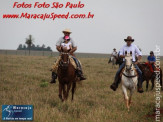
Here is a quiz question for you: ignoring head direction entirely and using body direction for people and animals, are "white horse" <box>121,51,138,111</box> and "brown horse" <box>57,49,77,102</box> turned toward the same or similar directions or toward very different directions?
same or similar directions

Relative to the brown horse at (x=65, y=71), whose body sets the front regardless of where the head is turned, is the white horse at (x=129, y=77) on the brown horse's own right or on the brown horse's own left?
on the brown horse's own left

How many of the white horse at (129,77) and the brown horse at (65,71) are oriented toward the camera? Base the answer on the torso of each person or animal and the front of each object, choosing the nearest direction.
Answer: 2

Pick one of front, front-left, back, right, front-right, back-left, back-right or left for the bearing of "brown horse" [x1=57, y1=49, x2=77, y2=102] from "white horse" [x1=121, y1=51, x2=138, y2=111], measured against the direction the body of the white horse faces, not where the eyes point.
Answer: right

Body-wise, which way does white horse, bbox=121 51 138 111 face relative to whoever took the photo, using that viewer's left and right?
facing the viewer

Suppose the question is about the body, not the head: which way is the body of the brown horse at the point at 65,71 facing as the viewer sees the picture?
toward the camera
